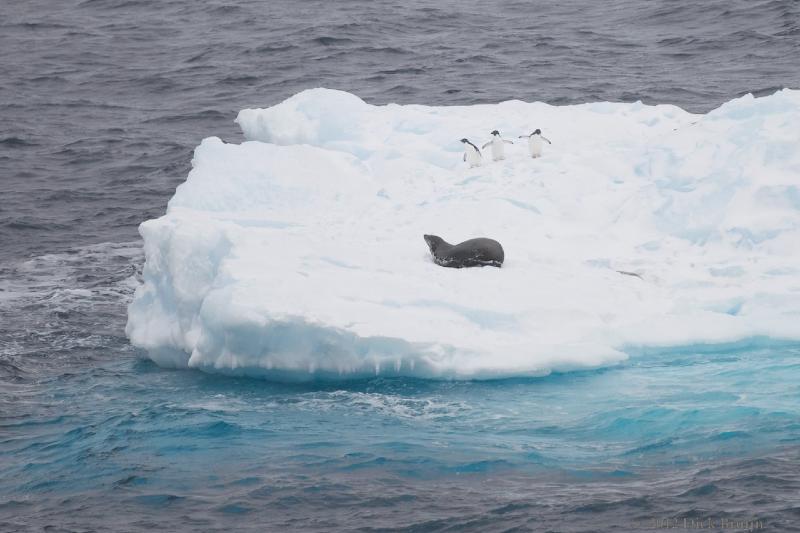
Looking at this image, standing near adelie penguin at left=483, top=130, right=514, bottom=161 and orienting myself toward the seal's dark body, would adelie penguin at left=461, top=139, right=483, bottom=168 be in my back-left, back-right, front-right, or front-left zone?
front-right

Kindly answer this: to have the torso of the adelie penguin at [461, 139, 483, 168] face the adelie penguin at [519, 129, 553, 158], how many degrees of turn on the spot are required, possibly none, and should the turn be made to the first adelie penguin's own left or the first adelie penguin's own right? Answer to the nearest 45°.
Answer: approximately 135° to the first adelie penguin's own left

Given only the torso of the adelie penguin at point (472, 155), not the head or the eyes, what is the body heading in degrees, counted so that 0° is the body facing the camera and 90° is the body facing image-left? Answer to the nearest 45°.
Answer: approximately 45°

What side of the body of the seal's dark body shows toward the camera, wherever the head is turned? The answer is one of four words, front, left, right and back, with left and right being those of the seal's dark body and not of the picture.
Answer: left

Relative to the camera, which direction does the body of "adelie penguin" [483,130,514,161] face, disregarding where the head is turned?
toward the camera

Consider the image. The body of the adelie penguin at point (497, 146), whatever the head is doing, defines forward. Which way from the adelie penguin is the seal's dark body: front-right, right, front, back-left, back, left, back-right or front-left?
front

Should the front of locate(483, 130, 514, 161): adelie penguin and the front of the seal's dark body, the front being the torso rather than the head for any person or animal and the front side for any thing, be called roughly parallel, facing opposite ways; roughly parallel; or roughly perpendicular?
roughly perpendicular

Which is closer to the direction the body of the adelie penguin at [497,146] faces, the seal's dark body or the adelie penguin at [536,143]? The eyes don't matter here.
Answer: the seal's dark body

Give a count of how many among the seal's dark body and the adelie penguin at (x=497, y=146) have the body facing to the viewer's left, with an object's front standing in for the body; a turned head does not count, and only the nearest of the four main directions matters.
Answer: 1

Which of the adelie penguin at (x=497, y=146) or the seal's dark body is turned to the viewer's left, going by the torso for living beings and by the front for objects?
the seal's dark body
